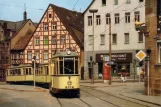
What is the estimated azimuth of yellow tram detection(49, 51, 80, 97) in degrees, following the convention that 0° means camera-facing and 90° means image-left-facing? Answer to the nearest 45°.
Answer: approximately 0°
